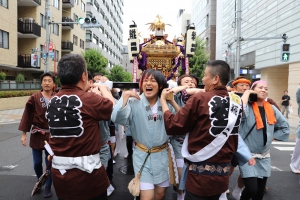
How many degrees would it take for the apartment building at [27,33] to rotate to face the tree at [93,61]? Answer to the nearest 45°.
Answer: approximately 90° to its left

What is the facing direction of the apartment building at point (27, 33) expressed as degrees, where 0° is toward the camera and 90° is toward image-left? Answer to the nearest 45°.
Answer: approximately 315°

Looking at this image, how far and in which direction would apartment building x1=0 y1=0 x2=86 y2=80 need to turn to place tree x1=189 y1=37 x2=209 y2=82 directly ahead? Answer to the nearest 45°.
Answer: approximately 45° to its left

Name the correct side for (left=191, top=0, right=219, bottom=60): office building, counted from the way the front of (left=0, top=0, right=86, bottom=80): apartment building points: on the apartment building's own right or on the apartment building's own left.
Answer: on the apartment building's own left

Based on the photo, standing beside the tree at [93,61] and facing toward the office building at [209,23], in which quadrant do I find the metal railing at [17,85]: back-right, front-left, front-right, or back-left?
back-right
